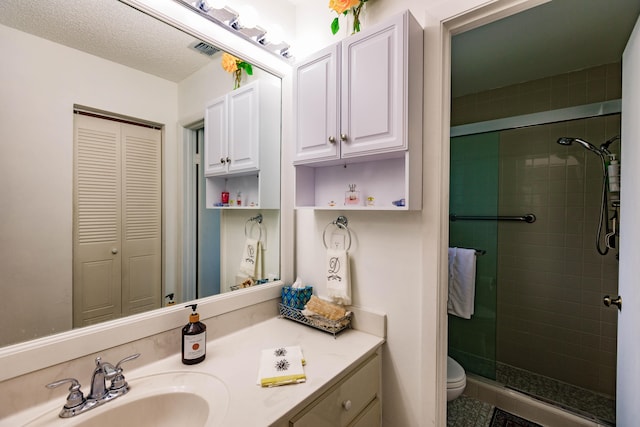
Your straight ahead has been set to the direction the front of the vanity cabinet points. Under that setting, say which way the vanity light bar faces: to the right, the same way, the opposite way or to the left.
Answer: the same way

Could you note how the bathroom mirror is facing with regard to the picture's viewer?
facing the viewer and to the right of the viewer

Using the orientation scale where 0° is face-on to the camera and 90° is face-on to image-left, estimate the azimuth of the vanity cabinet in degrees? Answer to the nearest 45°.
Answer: approximately 315°

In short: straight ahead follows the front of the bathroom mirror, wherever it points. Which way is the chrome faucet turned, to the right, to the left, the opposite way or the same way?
the same way

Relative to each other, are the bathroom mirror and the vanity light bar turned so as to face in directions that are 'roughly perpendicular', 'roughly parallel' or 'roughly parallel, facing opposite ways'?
roughly parallel

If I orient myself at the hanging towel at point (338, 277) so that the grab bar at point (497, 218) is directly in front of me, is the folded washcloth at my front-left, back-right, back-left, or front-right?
back-right

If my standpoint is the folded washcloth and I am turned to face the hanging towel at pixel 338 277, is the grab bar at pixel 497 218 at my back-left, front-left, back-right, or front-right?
front-right

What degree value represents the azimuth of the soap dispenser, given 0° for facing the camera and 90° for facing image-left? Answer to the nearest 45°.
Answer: approximately 0°

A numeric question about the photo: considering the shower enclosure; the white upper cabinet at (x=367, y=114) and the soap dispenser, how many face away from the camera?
0

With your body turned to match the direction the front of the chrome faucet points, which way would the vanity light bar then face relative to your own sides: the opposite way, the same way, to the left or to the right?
the same way
